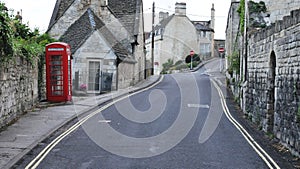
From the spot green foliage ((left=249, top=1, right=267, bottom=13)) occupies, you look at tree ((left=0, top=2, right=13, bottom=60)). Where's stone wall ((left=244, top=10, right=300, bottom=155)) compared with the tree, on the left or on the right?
left

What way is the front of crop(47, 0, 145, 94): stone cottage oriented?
toward the camera

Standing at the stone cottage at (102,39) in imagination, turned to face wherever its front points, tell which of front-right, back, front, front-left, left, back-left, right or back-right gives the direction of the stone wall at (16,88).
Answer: front

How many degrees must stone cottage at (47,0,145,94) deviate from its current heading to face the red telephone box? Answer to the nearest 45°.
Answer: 0° — it already faces it

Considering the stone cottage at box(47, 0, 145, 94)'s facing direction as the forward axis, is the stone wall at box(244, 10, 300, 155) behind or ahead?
ahead
